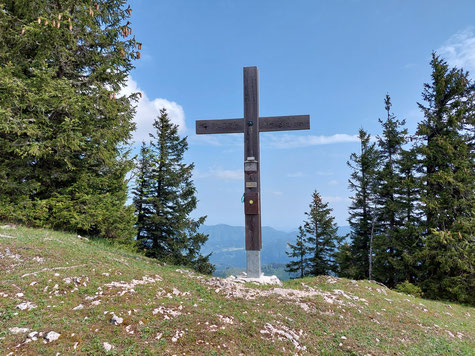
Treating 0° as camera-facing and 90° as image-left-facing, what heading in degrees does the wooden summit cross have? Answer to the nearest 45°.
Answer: approximately 0°

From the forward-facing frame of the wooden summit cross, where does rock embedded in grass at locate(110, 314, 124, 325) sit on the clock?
The rock embedded in grass is roughly at 1 o'clock from the wooden summit cross.

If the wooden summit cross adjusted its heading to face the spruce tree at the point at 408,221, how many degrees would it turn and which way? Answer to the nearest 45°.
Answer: approximately 135° to its left

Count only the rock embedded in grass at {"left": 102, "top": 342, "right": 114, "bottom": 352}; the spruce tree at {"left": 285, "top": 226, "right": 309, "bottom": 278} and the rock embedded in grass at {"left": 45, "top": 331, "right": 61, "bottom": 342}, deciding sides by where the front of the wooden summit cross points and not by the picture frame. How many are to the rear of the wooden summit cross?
1

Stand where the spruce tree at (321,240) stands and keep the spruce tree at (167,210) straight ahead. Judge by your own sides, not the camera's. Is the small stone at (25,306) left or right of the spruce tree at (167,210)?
left

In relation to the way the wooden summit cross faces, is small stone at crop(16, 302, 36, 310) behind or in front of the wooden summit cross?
in front

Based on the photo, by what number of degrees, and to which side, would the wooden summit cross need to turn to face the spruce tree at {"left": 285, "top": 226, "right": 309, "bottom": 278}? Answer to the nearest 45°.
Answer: approximately 180°
